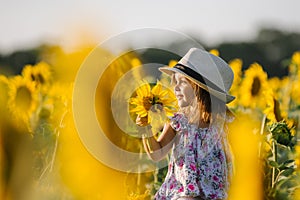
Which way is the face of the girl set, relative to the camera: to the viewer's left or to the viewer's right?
to the viewer's left

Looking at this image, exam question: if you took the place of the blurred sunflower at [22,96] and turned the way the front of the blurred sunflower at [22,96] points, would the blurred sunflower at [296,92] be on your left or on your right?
on your left

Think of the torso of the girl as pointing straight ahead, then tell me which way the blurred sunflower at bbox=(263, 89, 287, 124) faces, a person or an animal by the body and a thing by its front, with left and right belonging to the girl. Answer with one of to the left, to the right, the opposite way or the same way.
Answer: to the left

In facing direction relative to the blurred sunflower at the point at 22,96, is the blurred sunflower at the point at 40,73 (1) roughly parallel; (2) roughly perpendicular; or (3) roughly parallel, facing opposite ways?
roughly parallel

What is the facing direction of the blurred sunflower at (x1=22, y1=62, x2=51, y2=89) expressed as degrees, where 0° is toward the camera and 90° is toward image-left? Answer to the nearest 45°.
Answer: approximately 0°

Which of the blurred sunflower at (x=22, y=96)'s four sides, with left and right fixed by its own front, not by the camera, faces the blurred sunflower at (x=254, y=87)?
left

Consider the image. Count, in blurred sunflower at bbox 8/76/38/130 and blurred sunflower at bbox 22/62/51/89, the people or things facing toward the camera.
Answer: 2

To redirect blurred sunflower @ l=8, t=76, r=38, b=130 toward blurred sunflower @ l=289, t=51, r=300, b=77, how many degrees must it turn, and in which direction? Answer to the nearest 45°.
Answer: approximately 90° to its left

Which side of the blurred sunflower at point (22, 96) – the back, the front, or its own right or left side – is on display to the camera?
front

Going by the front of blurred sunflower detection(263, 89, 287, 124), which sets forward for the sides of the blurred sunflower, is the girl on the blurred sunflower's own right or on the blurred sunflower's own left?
on the blurred sunflower's own right

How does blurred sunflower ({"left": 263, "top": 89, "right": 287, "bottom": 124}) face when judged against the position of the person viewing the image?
facing the viewer and to the right of the viewer

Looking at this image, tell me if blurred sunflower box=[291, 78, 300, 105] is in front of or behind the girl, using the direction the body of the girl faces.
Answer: behind

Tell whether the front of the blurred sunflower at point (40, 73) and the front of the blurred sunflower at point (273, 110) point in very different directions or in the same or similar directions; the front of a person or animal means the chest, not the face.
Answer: same or similar directions
